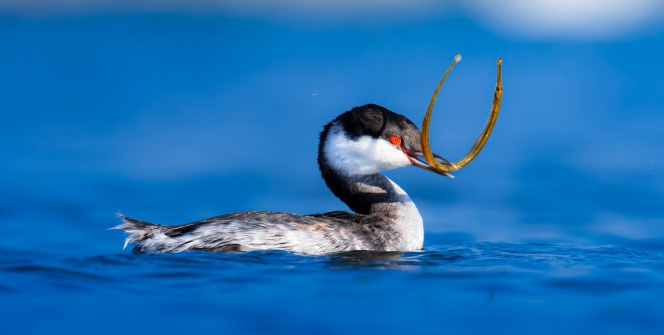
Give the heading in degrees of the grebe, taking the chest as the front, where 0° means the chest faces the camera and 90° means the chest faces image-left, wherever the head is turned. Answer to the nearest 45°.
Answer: approximately 270°
